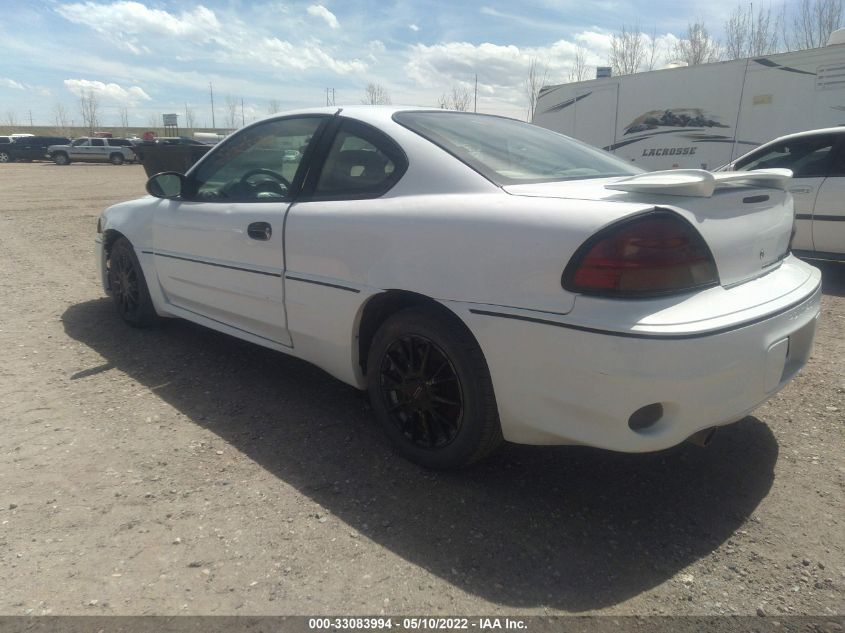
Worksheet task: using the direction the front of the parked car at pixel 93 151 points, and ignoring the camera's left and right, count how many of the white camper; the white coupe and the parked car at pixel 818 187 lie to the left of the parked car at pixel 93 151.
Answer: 3

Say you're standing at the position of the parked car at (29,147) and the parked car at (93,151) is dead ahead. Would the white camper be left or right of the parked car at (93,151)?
right

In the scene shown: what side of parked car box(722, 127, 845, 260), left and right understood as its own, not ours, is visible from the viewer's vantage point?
left

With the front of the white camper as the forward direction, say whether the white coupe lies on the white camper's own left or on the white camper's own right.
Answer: on the white camper's own left

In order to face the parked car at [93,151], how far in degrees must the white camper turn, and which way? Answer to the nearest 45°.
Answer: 0° — it already faces it

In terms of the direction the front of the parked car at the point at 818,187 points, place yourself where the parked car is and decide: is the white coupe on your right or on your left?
on your left

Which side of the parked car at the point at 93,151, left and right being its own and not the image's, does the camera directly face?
left

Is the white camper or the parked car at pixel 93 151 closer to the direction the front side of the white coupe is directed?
the parked car

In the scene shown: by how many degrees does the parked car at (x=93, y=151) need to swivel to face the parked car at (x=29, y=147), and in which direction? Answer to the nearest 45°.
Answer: approximately 45° to its right
